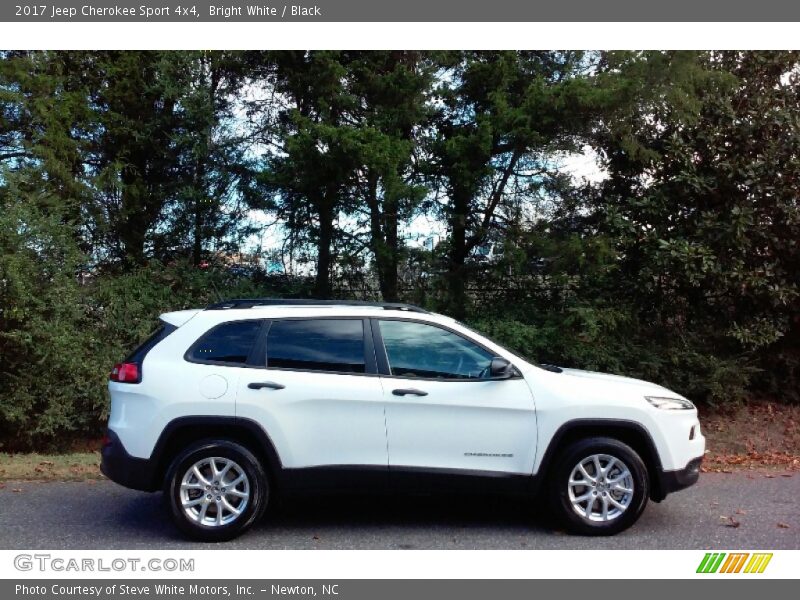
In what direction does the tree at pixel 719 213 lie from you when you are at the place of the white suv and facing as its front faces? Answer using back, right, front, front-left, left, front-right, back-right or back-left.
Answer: front-left

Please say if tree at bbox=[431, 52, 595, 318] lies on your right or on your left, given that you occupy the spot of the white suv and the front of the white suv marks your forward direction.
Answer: on your left

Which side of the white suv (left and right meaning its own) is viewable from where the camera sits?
right

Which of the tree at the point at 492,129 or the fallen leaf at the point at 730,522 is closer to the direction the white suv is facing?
the fallen leaf

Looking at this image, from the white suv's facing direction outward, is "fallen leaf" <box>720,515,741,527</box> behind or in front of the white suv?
in front
